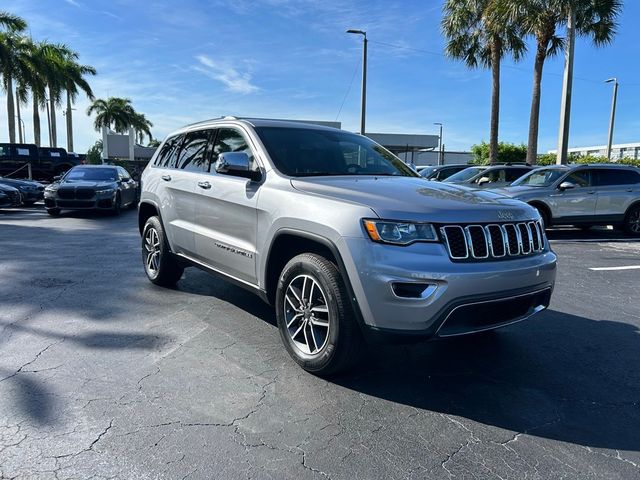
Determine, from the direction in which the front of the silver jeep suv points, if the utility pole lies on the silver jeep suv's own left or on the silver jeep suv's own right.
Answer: on the silver jeep suv's own left

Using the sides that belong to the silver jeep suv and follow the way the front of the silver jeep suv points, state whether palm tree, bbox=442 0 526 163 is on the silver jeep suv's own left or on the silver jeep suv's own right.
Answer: on the silver jeep suv's own left

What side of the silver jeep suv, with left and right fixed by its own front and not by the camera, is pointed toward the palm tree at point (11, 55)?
back

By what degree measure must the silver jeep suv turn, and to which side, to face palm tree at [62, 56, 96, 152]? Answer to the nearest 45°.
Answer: approximately 180°

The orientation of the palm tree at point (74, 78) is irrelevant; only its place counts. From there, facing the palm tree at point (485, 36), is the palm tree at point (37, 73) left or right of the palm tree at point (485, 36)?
right

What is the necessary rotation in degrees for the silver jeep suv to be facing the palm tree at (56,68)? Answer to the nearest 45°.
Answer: approximately 180°

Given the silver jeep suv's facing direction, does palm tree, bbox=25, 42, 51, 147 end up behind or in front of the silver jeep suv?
behind

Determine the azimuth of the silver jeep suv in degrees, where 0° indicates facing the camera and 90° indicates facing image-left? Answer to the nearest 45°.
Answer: approximately 315°
